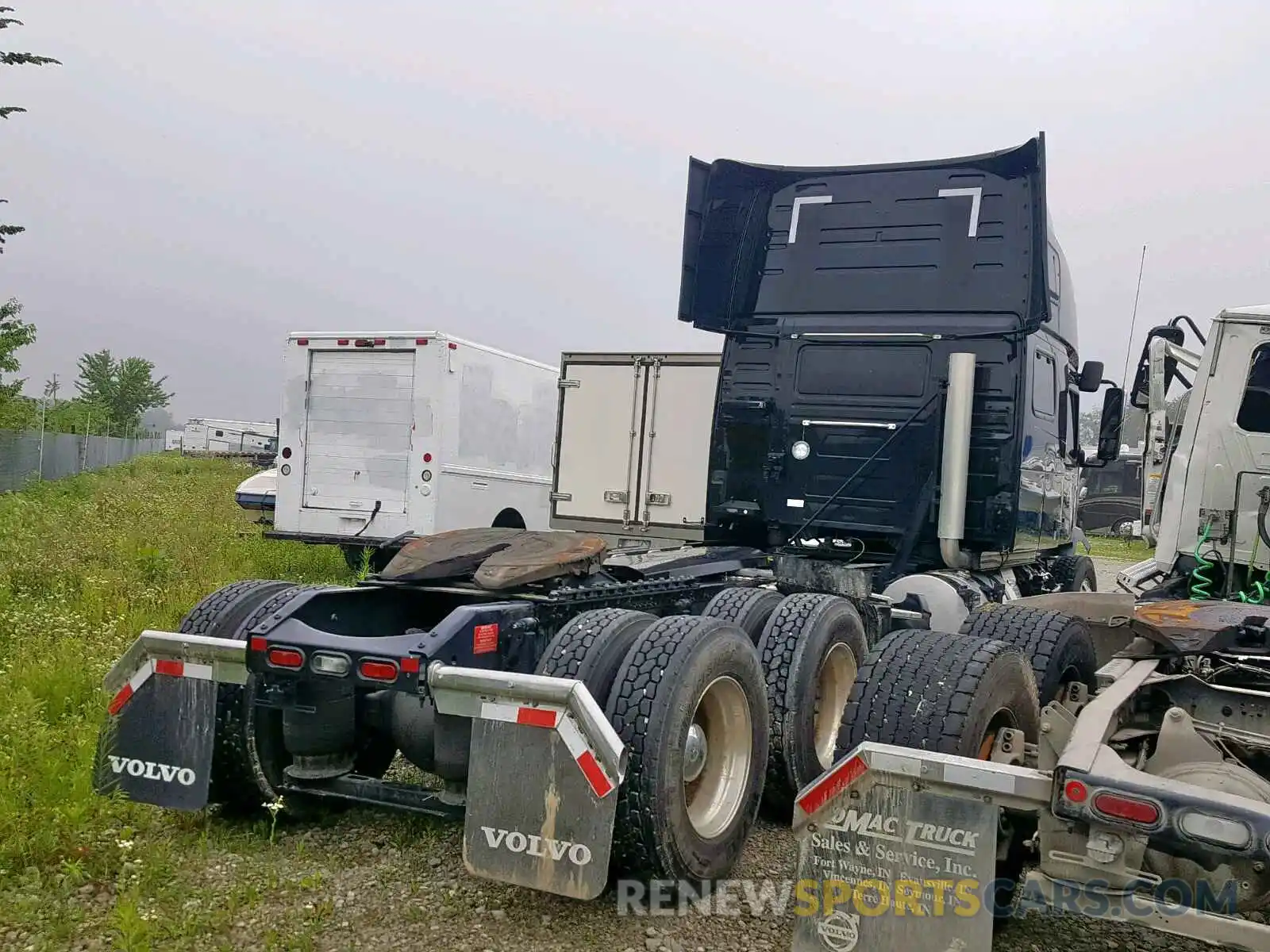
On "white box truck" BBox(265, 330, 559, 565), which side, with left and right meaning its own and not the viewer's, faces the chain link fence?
left

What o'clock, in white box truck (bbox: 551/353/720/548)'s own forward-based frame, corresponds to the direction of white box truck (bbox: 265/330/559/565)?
white box truck (bbox: 265/330/559/565) is roughly at 10 o'clock from white box truck (bbox: 551/353/720/548).

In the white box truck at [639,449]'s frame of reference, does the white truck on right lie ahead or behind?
behind

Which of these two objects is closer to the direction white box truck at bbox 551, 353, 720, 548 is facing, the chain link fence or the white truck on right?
the chain link fence

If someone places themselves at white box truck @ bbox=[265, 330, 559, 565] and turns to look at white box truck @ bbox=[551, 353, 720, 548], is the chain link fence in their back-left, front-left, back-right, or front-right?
back-left

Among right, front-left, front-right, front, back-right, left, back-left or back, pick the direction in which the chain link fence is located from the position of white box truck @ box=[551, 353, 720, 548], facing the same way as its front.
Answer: front-left

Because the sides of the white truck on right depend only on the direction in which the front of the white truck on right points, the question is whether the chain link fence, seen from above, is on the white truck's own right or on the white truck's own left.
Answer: on the white truck's own left

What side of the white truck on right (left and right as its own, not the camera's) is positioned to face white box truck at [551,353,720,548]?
left

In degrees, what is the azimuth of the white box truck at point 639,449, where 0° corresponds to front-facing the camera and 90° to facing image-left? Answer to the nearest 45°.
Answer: approximately 180°

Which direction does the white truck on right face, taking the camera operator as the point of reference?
facing away from the viewer and to the right of the viewer

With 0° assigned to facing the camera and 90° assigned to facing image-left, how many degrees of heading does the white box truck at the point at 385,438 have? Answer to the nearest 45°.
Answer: approximately 225°
